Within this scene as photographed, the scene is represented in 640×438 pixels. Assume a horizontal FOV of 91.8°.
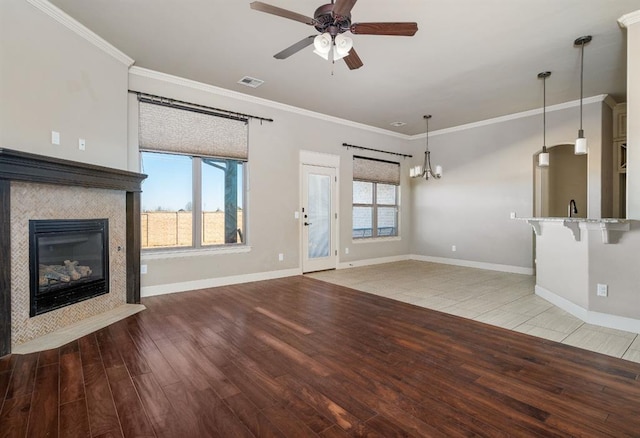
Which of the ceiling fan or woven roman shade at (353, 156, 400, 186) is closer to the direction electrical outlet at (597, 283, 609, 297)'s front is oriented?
the ceiling fan

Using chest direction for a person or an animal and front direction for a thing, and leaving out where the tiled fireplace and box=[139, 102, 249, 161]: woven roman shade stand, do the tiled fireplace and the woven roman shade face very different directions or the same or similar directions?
same or similar directions

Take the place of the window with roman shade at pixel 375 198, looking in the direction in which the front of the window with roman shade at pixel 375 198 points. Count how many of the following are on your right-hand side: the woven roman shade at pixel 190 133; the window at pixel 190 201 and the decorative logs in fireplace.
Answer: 3

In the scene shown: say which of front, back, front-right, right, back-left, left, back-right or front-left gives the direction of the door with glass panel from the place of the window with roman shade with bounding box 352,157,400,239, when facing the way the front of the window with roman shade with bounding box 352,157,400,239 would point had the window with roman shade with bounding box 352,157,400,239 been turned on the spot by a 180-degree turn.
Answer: left

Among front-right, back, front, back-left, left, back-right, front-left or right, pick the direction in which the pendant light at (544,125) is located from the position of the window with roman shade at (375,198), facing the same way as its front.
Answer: front

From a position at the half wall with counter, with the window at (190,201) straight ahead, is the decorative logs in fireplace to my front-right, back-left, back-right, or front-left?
front-left

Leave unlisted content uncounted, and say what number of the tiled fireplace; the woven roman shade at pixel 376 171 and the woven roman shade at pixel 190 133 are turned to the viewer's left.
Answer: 0

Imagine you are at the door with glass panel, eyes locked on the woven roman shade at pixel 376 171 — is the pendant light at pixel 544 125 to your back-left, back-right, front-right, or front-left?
front-right

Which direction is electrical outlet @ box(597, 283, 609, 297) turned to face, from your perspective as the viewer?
facing the viewer and to the left of the viewer

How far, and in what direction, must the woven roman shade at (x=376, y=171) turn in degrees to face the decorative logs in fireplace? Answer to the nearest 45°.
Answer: approximately 90° to its right

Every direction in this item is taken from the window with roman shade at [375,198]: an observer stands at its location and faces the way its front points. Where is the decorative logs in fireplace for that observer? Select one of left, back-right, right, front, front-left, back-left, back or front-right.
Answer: right

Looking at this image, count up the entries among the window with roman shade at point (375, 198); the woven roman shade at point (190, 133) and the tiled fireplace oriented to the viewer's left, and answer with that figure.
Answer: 0

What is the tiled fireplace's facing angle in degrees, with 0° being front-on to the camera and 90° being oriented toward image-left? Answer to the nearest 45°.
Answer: approximately 315°

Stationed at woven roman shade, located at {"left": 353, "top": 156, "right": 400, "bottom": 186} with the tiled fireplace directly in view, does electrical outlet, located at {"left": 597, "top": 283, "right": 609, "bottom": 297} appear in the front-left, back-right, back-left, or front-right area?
front-left
